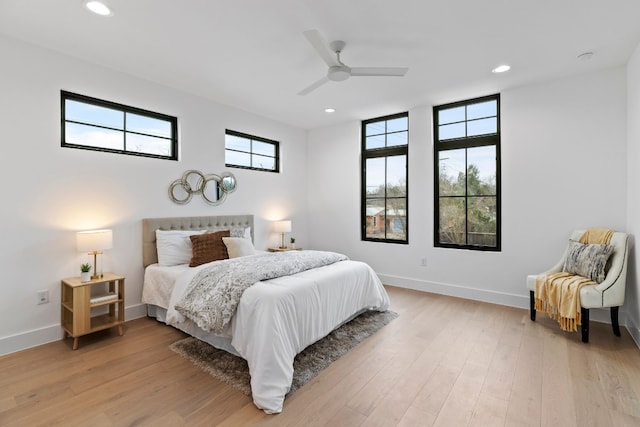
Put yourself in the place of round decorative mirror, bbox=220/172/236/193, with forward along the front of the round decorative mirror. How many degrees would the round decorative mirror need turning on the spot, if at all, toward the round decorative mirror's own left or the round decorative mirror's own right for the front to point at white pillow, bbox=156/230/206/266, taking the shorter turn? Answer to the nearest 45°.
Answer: approximately 90° to the round decorative mirror's own right

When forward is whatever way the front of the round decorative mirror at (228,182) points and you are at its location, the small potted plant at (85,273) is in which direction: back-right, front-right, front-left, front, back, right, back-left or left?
right

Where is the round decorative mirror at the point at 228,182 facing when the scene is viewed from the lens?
facing the viewer and to the right of the viewer

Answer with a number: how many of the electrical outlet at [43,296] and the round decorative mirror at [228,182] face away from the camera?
0

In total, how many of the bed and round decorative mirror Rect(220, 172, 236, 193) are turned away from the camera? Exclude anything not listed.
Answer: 0

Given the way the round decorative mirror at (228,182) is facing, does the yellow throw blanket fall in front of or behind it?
in front

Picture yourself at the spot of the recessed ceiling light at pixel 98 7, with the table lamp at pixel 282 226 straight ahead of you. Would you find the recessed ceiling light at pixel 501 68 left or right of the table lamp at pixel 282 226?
right

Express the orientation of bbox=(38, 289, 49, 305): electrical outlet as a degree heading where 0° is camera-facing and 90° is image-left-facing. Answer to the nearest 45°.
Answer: approximately 0°

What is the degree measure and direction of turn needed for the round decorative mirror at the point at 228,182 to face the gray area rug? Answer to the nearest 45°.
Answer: approximately 45° to its right

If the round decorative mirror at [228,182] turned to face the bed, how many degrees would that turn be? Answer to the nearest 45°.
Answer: approximately 45° to its right

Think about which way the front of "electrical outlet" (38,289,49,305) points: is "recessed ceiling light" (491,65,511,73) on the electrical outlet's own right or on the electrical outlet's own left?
on the electrical outlet's own left

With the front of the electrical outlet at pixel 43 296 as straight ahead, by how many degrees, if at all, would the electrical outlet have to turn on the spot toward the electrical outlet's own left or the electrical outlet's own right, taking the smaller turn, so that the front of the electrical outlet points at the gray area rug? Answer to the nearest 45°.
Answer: approximately 45° to the electrical outlet's own left
